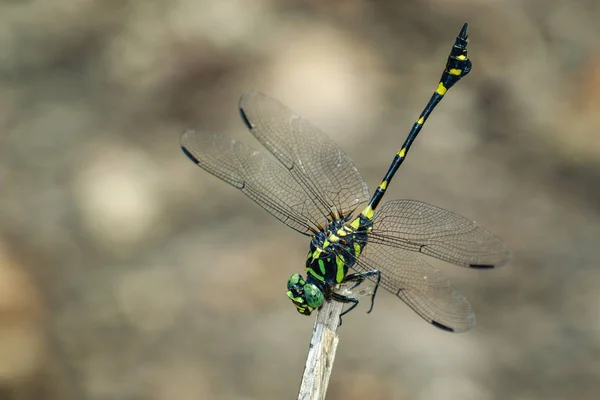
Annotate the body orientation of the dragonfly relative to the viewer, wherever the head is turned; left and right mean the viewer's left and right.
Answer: facing the viewer and to the left of the viewer
